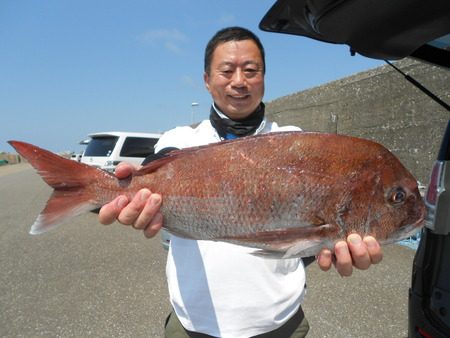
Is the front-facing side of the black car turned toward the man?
no

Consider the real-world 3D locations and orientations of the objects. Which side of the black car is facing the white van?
left

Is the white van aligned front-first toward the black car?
no

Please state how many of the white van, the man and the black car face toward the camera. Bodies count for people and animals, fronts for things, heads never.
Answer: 1

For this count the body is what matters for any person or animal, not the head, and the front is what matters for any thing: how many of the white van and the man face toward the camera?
1

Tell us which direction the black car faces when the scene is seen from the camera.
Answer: facing away from the viewer and to the right of the viewer

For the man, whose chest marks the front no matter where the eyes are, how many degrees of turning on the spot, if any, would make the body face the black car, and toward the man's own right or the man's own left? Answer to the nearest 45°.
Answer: approximately 90° to the man's own left

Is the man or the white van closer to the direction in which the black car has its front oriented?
the white van

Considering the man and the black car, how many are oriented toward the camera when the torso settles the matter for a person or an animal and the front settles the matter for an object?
1

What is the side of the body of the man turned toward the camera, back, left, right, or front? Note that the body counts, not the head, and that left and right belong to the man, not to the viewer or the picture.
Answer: front

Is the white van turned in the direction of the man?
no

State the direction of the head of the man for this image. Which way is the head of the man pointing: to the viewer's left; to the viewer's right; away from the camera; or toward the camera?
toward the camera

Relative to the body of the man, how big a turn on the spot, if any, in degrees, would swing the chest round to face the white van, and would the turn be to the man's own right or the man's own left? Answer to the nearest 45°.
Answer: approximately 180°
